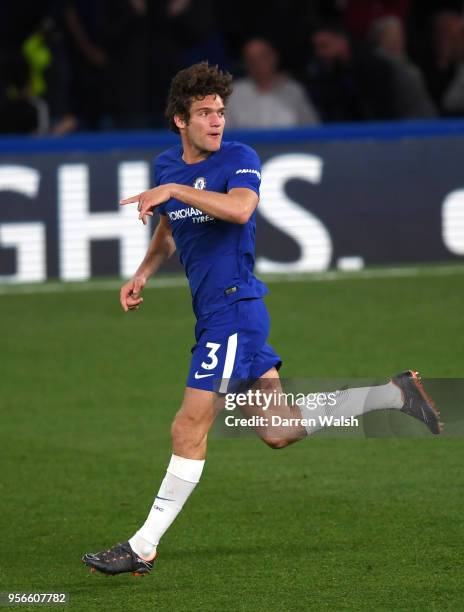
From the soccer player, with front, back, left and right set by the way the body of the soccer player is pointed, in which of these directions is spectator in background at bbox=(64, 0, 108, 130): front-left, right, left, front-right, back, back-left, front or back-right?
back-right

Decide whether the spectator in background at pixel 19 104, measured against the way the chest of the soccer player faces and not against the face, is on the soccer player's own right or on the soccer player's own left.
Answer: on the soccer player's own right

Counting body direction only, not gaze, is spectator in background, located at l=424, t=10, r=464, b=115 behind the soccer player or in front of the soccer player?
behind

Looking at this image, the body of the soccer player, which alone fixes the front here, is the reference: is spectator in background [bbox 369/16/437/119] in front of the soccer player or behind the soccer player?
behind

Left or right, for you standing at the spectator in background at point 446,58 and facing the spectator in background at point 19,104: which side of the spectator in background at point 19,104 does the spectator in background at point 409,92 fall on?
left

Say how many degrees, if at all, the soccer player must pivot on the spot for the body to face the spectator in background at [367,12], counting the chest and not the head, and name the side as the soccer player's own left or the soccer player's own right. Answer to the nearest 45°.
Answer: approximately 135° to the soccer player's own right

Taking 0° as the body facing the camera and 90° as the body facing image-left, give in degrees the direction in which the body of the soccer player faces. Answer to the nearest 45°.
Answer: approximately 45°

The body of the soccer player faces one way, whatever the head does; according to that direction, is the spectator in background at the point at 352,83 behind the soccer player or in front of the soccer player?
behind

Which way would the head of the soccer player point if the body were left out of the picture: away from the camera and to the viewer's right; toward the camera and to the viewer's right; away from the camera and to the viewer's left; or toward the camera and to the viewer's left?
toward the camera and to the viewer's right
